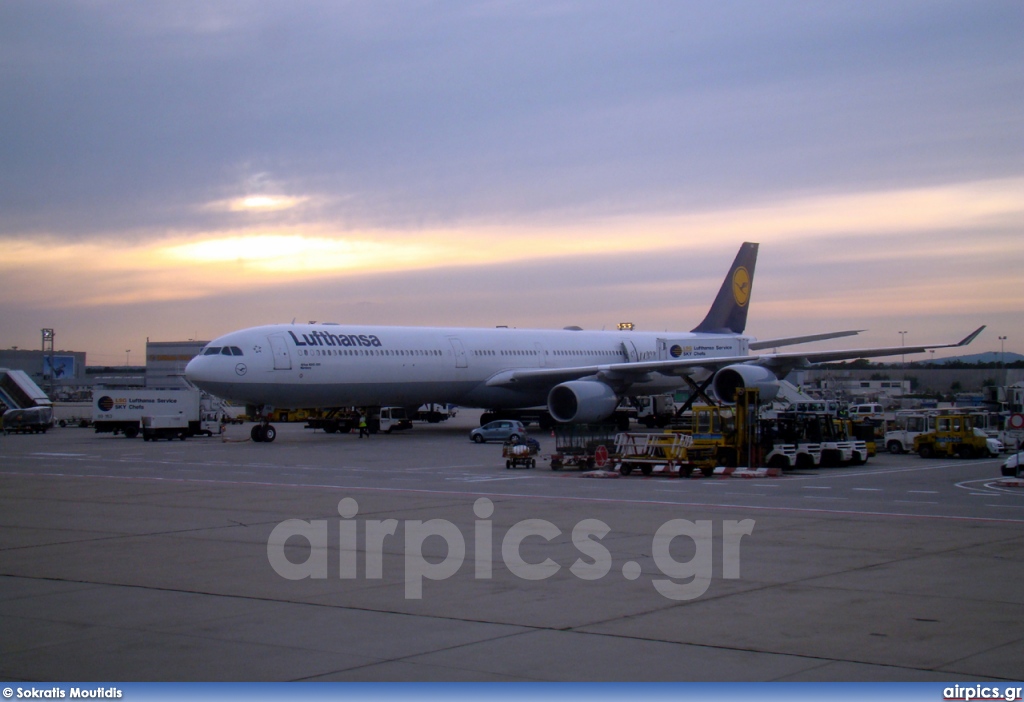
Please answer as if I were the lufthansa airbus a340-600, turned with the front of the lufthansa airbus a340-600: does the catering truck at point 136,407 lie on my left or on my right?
on my right

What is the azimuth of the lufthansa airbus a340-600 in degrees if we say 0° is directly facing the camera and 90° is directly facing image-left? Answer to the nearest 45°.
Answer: approximately 45°

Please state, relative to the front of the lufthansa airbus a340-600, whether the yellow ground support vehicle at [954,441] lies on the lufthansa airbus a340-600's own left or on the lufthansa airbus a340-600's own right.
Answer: on the lufthansa airbus a340-600's own left

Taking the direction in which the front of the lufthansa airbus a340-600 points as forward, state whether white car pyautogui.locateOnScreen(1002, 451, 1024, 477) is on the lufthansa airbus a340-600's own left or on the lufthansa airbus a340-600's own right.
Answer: on the lufthansa airbus a340-600's own left

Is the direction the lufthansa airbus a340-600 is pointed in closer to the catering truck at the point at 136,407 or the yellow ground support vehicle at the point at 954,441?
the catering truck
